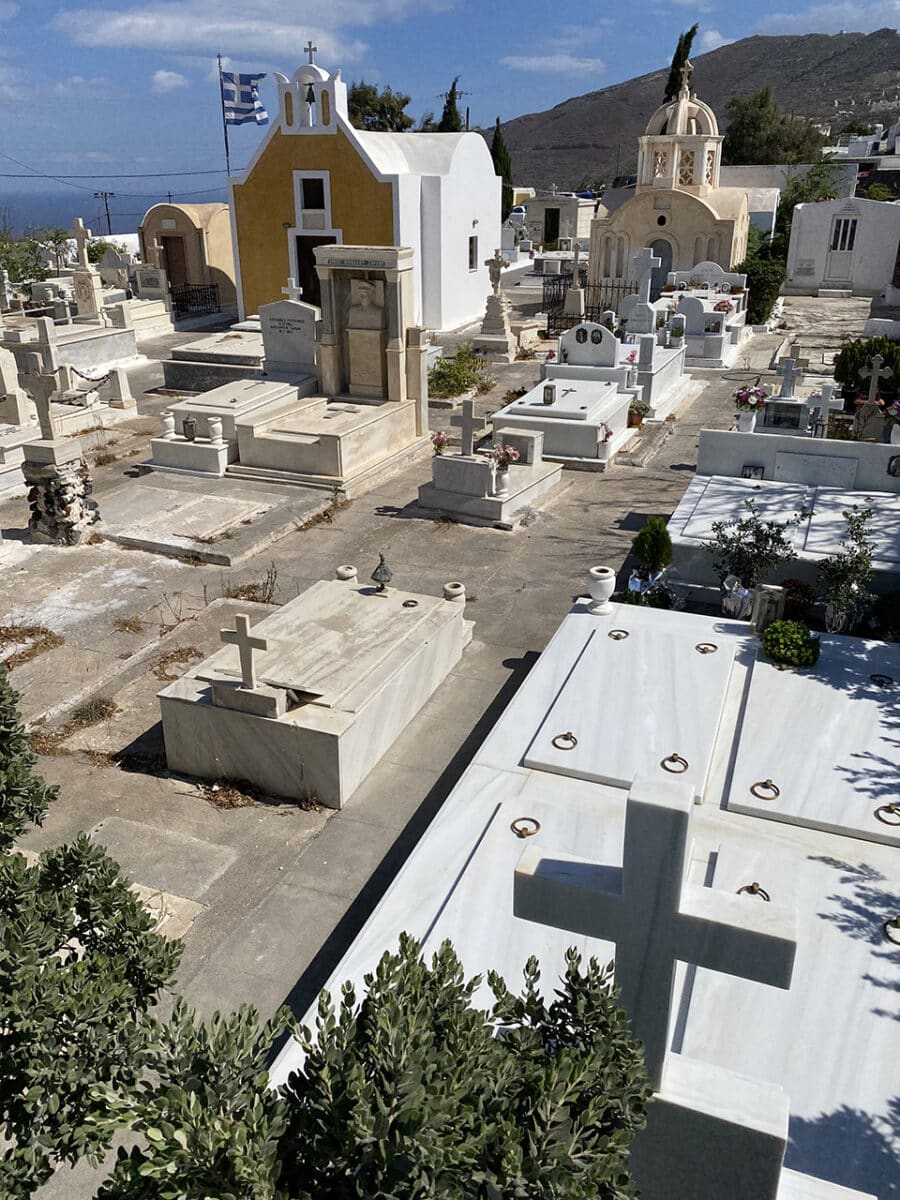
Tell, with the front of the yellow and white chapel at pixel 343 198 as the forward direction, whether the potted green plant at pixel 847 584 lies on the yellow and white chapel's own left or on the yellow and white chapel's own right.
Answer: on the yellow and white chapel's own left

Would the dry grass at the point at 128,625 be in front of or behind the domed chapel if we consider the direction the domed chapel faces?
in front

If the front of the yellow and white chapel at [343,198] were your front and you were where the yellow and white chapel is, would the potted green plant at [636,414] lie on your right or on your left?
on your left

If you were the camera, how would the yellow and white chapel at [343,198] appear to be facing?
facing the viewer and to the left of the viewer

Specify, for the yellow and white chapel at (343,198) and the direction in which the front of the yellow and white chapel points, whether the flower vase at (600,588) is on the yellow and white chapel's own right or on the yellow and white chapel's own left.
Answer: on the yellow and white chapel's own left

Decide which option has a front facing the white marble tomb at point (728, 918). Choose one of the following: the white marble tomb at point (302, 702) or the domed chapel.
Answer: the domed chapel

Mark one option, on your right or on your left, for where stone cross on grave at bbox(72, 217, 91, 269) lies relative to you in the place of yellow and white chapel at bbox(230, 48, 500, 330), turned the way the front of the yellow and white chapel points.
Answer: on your right

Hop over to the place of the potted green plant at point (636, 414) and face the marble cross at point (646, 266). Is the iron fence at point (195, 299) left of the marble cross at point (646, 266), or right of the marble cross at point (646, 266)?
left

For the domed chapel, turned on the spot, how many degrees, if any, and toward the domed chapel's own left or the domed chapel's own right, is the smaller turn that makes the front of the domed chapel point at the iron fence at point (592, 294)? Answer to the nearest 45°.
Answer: approximately 45° to the domed chapel's own right

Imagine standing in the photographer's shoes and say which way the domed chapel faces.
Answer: facing the viewer

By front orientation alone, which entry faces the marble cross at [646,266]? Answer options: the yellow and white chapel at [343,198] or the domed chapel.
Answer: the domed chapel

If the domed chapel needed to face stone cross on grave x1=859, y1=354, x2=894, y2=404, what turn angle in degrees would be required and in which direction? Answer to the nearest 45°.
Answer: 0° — it already faces it

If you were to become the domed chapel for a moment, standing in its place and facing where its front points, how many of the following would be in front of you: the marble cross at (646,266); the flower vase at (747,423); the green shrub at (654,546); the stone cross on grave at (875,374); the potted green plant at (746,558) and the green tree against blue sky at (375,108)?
5
